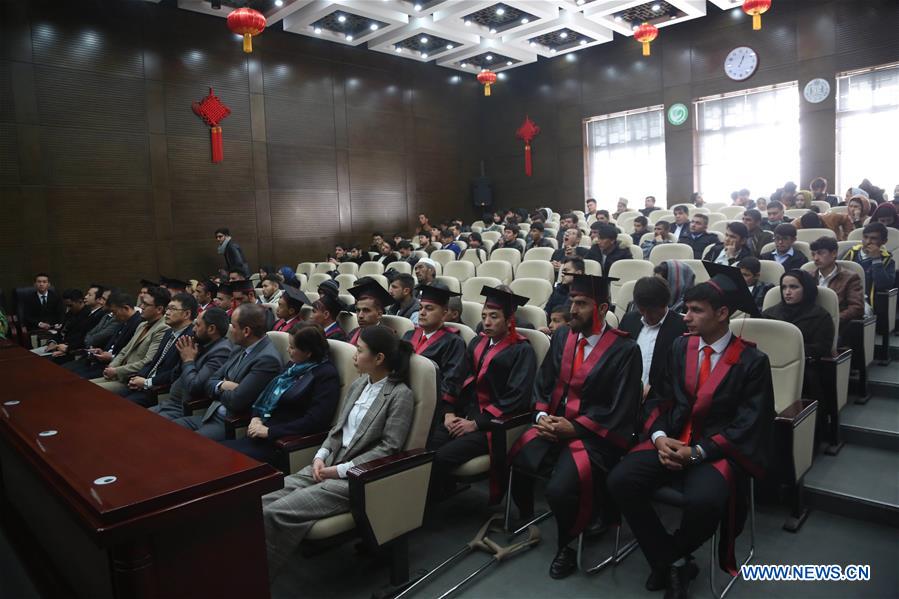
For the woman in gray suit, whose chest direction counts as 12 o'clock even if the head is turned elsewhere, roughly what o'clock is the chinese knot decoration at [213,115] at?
The chinese knot decoration is roughly at 4 o'clock from the woman in gray suit.

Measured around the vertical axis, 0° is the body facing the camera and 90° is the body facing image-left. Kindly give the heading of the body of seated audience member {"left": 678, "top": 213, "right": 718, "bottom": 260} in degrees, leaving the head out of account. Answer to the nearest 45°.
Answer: approximately 45°

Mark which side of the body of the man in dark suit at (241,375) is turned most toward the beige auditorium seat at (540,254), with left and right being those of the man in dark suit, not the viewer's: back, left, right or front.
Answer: back

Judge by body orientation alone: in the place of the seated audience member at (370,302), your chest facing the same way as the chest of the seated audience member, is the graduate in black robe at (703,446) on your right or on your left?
on your left

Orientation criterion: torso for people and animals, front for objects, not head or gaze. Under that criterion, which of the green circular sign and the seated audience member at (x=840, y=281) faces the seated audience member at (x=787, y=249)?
the green circular sign

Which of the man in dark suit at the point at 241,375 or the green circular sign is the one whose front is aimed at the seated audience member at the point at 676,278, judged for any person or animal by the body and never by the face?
the green circular sign

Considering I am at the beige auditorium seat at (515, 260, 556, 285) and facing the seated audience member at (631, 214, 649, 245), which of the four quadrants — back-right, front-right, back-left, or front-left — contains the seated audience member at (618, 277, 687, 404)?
back-right

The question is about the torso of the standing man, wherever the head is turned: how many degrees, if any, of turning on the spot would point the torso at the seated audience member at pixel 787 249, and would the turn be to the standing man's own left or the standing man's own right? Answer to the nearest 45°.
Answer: approximately 90° to the standing man's own left

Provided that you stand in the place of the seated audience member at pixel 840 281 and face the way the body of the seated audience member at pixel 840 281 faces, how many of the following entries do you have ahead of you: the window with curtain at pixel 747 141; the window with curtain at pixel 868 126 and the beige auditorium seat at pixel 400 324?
1

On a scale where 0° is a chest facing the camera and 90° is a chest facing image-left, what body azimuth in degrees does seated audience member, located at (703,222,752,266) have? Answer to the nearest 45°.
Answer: approximately 45°

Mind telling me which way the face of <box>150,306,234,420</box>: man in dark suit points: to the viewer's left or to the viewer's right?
to the viewer's left

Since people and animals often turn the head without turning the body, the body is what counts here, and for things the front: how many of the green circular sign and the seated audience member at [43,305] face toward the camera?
2
